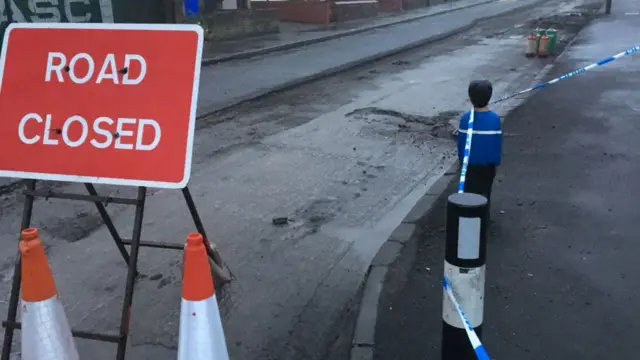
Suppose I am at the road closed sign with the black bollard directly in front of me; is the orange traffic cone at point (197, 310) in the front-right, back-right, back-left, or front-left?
front-right

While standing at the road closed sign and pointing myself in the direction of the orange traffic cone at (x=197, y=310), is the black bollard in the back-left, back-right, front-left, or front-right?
front-left

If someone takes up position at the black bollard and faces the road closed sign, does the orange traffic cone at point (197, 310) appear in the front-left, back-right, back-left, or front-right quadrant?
front-left

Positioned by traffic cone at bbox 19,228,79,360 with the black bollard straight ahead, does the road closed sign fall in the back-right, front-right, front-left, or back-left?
front-left

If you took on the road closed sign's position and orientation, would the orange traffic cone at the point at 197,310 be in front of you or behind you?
in front

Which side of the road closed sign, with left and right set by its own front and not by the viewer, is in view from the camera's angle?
front

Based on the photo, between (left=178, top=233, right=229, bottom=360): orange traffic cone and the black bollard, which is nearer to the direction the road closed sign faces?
the orange traffic cone

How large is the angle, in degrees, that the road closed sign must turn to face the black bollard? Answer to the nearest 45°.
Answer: approximately 45° to its left

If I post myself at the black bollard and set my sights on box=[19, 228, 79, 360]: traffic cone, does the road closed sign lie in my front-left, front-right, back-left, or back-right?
front-right
